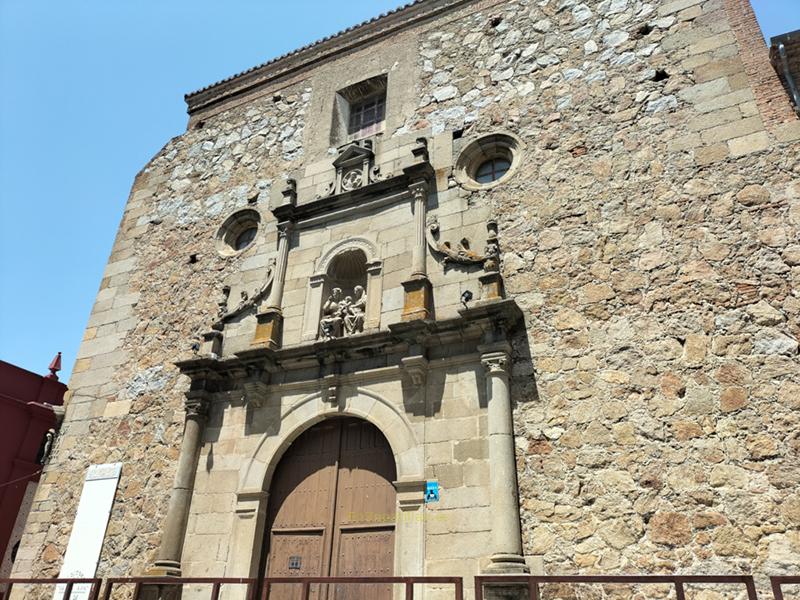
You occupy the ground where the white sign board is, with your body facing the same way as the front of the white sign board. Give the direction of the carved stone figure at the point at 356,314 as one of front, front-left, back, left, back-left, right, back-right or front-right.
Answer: front-left

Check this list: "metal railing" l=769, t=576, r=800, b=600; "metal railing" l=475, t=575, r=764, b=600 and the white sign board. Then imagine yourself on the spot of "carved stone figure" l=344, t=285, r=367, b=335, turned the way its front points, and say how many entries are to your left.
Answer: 2

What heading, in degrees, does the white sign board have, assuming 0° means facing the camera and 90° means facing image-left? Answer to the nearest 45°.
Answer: approximately 0°

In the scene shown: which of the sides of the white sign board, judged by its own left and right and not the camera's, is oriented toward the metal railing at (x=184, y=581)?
front

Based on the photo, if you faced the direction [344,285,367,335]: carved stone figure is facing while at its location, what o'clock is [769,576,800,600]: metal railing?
The metal railing is roughly at 9 o'clock from the carved stone figure.

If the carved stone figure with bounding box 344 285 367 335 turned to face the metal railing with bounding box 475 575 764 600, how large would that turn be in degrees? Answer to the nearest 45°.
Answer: approximately 90° to its left
